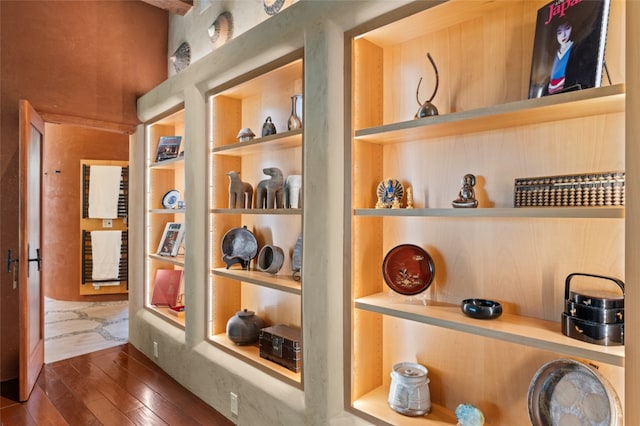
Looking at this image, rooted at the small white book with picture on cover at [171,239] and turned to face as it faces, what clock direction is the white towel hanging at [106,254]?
The white towel hanging is roughly at 4 o'clock from the small white book with picture on cover.

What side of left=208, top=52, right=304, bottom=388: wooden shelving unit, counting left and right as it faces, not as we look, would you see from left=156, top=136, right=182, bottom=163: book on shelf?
right

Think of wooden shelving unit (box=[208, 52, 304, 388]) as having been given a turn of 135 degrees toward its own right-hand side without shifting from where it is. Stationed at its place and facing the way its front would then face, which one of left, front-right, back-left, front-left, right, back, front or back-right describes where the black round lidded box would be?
back-right

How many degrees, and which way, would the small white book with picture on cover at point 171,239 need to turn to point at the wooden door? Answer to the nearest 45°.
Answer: approximately 45° to its right

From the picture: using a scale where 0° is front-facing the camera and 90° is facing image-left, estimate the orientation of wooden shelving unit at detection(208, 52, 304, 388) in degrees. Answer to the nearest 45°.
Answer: approximately 45°

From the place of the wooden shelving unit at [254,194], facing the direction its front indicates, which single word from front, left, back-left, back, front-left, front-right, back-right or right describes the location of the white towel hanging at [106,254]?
right

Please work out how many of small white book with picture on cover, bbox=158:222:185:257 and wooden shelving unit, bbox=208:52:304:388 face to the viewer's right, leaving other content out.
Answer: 0
